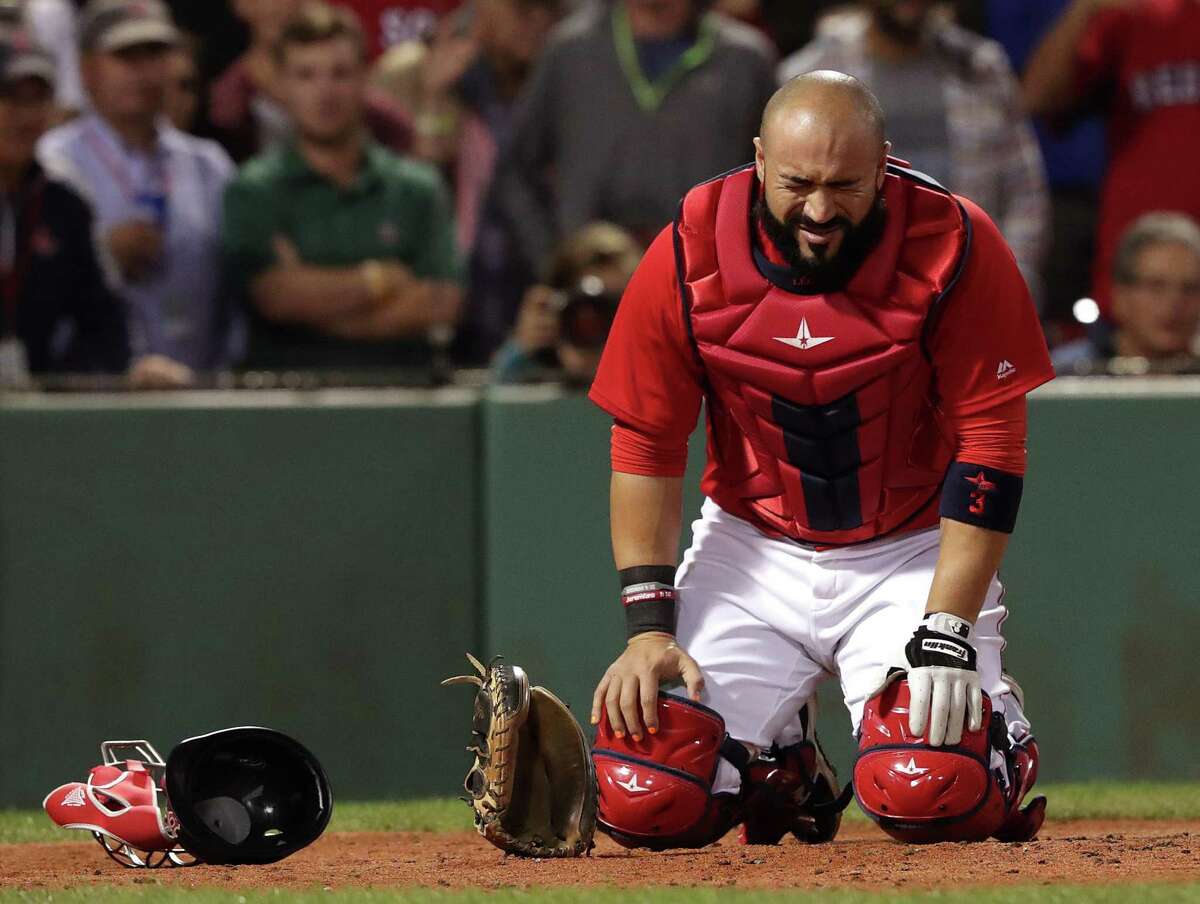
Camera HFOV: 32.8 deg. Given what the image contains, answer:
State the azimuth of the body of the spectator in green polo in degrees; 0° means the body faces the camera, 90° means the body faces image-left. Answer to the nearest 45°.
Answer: approximately 0°

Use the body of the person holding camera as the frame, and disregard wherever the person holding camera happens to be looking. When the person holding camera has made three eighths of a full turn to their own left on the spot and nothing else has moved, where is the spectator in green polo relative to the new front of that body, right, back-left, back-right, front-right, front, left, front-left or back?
left

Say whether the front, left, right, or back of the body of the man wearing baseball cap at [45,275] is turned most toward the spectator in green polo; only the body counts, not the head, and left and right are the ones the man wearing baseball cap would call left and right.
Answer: left

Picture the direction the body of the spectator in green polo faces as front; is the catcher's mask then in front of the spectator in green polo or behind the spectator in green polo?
in front

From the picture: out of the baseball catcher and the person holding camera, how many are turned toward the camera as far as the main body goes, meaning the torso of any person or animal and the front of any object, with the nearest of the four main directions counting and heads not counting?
2

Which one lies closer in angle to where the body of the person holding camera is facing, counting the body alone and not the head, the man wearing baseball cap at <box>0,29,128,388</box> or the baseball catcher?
the baseball catcher

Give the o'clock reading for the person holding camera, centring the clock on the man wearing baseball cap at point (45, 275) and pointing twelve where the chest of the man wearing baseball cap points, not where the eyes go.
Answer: The person holding camera is roughly at 10 o'clock from the man wearing baseball cap.

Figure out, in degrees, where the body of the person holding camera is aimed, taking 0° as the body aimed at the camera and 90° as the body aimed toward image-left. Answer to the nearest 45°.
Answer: approximately 0°

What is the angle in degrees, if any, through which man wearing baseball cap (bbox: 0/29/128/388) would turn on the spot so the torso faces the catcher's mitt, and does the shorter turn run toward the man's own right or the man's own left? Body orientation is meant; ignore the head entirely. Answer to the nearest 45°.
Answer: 0° — they already face it
